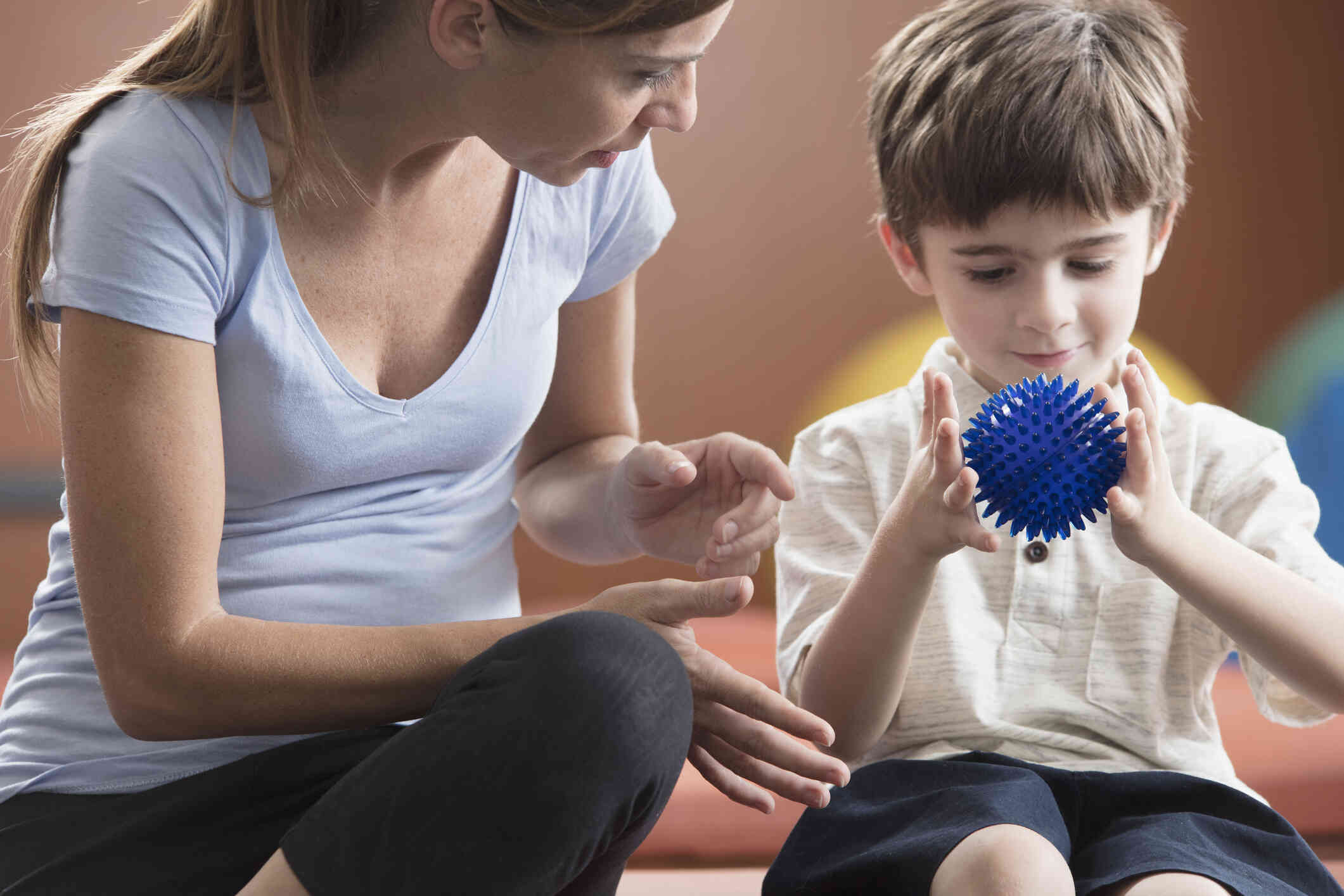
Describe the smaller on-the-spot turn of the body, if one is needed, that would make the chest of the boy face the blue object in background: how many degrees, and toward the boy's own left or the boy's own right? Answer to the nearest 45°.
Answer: approximately 180°

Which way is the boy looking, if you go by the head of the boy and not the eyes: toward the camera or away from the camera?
toward the camera

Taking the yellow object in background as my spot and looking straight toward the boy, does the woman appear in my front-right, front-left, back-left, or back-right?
front-right

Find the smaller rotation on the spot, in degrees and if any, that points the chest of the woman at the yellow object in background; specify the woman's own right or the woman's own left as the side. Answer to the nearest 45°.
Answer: approximately 90° to the woman's own left

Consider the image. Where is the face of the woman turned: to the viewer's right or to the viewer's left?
to the viewer's right

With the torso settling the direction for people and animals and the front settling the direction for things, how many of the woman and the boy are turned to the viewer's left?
0

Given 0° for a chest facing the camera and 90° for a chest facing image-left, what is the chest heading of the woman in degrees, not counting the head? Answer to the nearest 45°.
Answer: approximately 315°

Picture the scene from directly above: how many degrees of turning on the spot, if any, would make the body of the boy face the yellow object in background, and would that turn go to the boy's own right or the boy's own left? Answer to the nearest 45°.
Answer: approximately 180°

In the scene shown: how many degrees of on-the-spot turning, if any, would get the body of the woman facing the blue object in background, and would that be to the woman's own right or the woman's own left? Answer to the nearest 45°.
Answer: approximately 90° to the woman's own left

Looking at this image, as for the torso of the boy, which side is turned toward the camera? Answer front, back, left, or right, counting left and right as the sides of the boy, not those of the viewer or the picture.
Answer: front
